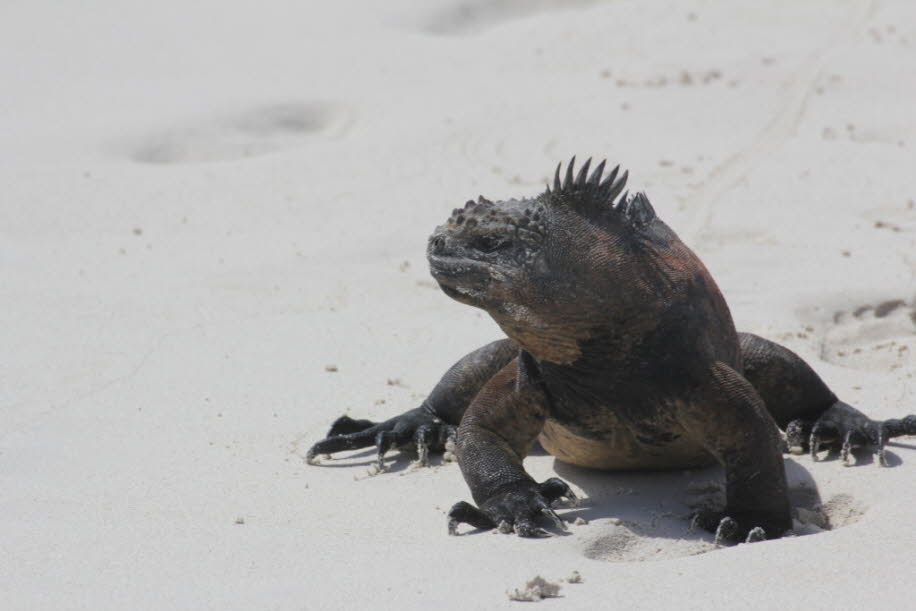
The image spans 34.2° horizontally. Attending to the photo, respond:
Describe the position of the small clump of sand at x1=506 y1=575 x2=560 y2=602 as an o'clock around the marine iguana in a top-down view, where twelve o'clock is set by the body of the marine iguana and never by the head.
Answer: The small clump of sand is roughly at 12 o'clock from the marine iguana.

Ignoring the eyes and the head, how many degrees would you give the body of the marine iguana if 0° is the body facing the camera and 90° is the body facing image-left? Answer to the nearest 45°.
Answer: approximately 0°
